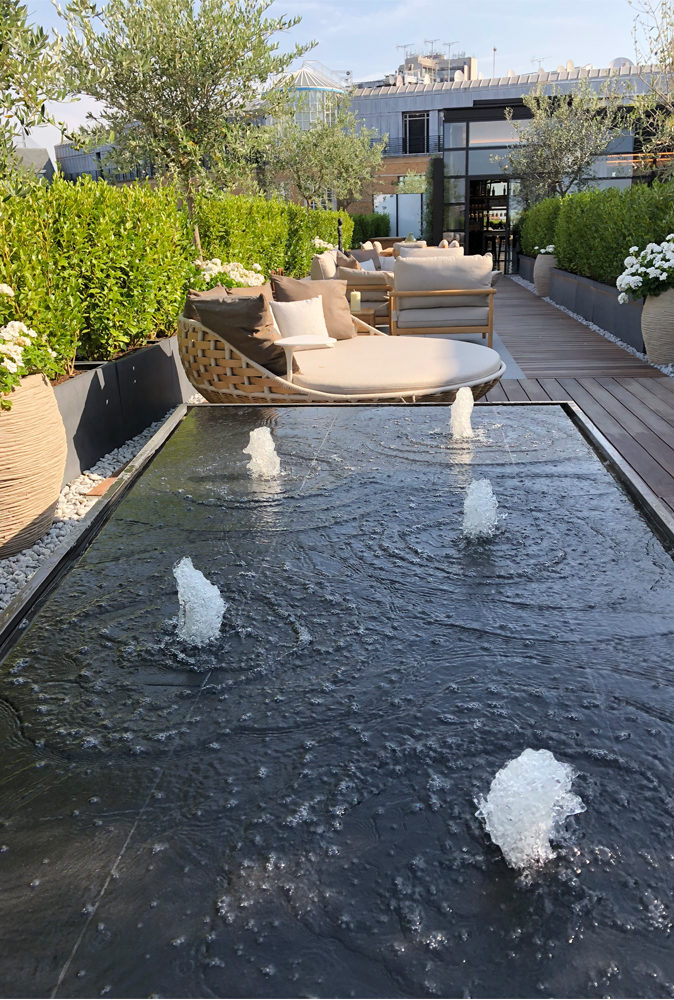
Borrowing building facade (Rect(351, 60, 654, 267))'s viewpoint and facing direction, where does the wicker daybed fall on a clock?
The wicker daybed is roughly at 12 o'clock from the building facade.

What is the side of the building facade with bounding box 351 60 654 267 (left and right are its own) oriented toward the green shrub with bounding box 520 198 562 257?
front

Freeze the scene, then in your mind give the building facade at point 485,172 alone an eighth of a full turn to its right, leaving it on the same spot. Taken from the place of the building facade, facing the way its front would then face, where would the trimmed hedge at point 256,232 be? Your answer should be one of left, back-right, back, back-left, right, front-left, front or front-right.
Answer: front-left

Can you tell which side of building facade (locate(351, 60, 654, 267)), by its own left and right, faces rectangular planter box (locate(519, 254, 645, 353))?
front

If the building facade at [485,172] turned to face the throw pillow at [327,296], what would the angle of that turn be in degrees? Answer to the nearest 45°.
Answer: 0° — it already faces it

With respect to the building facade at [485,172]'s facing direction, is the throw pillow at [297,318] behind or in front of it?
in front

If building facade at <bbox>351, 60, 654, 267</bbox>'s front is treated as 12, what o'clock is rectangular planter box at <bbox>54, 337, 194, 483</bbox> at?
The rectangular planter box is roughly at 12 o'clock from the building facade.

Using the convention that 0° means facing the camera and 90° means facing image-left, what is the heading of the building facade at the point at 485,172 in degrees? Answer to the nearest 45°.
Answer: approximately 0°

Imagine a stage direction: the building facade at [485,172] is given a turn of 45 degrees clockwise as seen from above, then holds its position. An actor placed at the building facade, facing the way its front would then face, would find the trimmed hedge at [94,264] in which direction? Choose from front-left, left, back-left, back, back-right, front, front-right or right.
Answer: front-left
